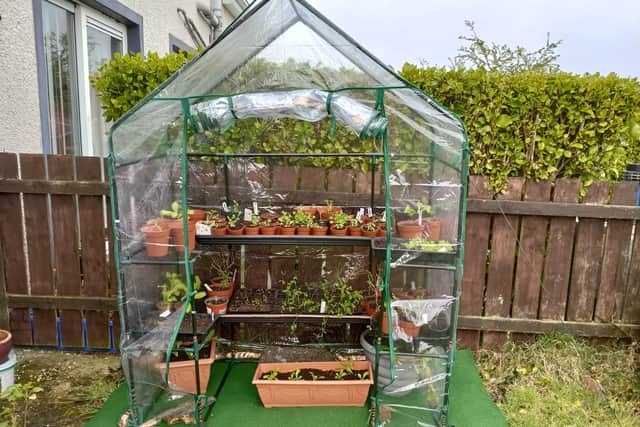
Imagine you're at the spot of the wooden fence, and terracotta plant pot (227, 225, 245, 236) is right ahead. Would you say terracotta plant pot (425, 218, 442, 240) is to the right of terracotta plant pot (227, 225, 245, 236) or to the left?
left

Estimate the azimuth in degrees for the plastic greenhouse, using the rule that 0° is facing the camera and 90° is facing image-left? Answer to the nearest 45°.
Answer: approximately 0°

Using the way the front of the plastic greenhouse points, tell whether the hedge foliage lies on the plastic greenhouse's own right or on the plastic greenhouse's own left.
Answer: on the plastic greenhouse's own left
